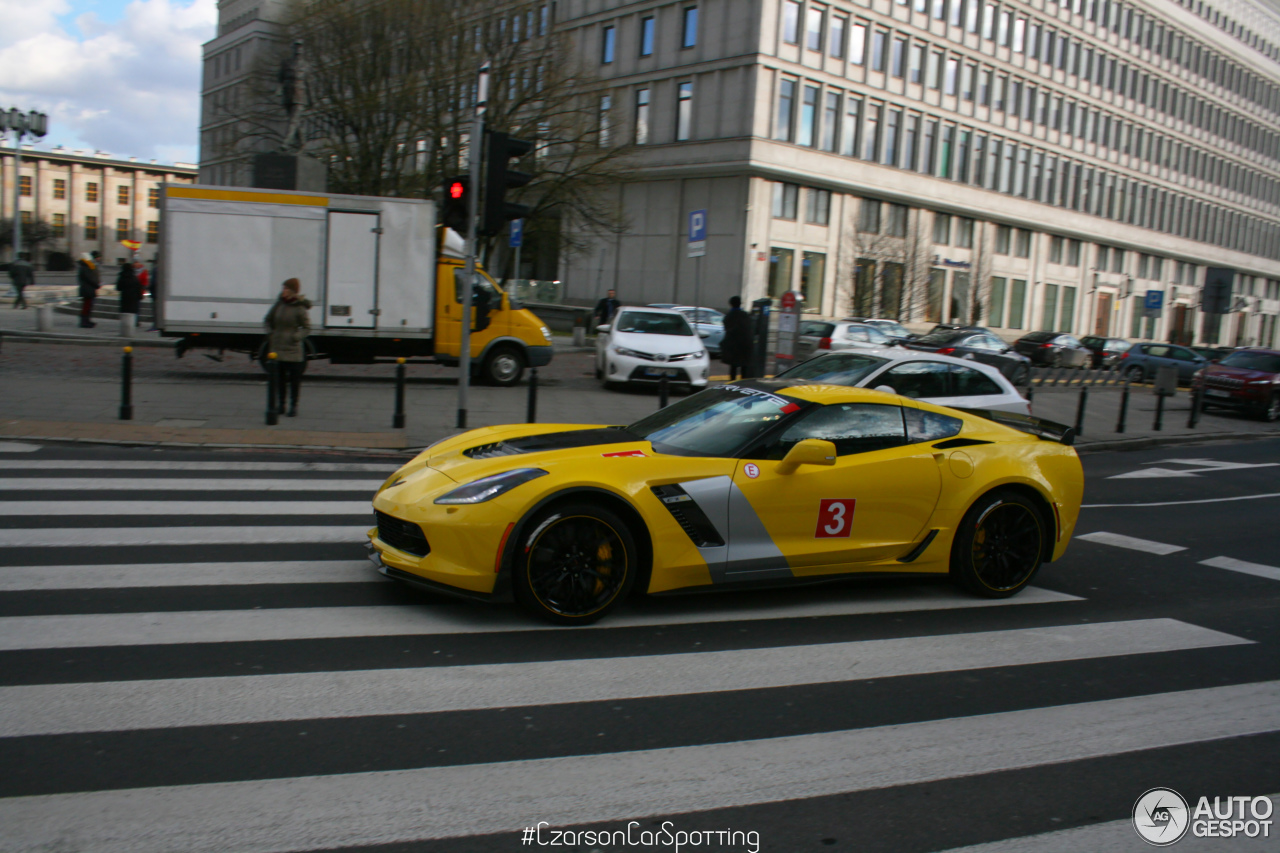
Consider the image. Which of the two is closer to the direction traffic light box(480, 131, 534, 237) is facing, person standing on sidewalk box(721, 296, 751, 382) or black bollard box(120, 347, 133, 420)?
the person standing on sidewalk

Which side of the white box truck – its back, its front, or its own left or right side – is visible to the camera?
right

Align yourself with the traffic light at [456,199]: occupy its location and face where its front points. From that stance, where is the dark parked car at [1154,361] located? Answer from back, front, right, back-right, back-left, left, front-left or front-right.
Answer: back-left

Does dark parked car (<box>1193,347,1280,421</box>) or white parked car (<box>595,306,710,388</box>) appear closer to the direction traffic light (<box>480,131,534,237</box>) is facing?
the dark parked car

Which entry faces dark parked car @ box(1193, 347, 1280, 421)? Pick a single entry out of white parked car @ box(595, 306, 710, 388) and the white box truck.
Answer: the white box truck

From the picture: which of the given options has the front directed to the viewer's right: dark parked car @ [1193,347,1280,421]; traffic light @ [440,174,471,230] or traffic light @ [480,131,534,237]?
traffic light @ [480,131,534,237]

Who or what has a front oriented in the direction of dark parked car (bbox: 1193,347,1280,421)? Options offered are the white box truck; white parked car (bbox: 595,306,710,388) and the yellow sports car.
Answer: the white box truck

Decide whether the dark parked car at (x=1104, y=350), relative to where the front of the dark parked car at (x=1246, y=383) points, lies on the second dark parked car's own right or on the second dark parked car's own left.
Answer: on the second dark parked car's own right

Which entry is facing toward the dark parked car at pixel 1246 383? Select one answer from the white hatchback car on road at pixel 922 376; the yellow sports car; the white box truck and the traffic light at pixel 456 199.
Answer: the white box truck

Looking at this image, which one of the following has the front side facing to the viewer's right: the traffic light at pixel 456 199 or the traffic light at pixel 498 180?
the traffic light at pixel 498 180
